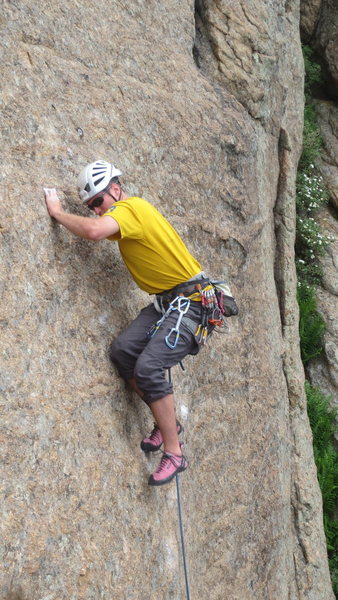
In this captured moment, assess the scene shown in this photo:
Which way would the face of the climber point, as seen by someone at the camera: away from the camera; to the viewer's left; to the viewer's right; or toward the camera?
to the viewer's left

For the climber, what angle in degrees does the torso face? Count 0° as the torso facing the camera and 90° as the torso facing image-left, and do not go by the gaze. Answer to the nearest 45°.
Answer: approximately 90°
